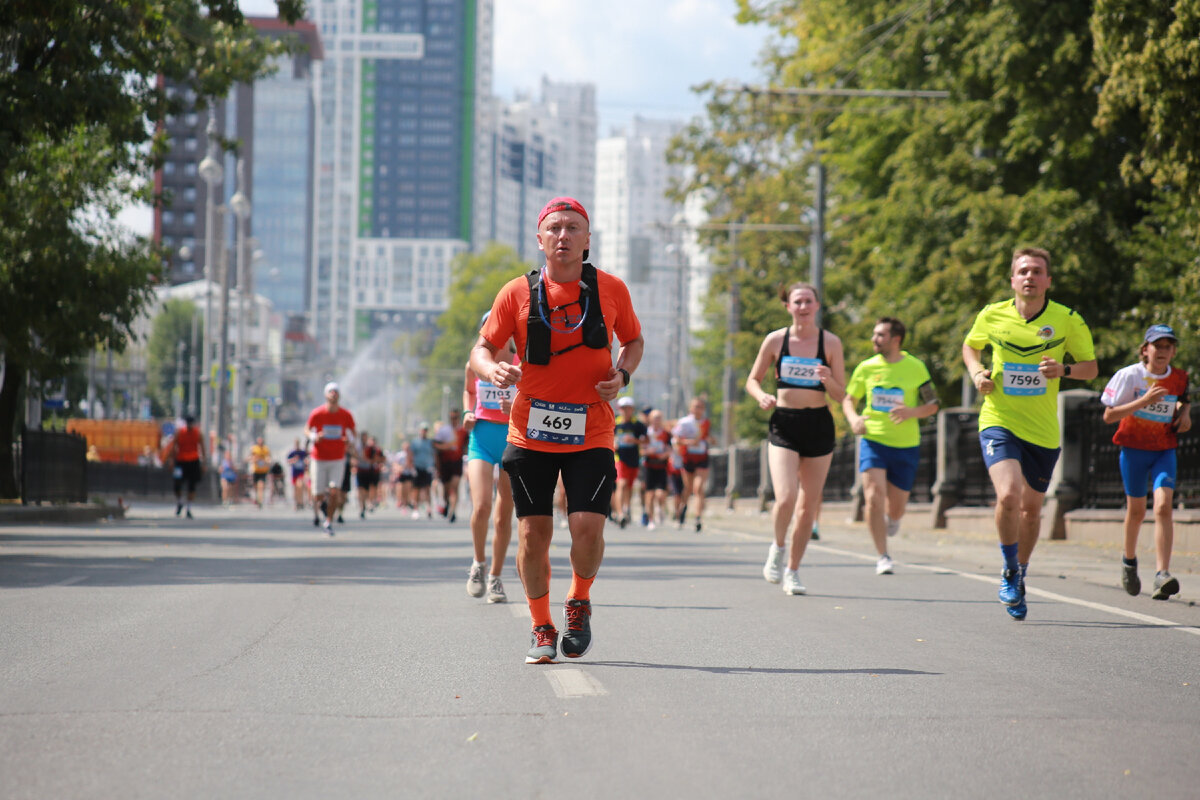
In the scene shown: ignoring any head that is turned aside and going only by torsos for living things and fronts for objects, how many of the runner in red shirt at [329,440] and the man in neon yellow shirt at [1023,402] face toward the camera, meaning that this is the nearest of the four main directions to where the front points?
2

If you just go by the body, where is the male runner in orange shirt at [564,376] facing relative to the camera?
toward the camera

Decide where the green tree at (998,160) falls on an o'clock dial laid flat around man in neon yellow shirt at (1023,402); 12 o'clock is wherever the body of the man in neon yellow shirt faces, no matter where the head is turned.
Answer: The green tree is roughly at 6 o'clock from the man in neon yellow shirt.

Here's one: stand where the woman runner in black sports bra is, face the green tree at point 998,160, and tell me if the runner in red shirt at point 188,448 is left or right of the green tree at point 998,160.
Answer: left

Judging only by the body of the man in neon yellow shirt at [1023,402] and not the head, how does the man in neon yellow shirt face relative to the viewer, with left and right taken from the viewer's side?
facing the viewer

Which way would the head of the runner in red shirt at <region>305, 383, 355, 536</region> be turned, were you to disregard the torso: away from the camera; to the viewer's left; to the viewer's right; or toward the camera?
toward the camera

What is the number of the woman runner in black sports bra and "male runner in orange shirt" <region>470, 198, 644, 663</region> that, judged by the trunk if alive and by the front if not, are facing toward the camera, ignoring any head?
2

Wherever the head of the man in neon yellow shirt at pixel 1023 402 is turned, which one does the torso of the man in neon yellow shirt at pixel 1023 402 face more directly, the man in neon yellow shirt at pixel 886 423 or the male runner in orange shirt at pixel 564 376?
the male runner in orange shirt

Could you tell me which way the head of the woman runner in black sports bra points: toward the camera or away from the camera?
toward the camera

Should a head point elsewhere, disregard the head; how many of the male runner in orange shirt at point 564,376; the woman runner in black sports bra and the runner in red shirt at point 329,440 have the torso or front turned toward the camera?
3

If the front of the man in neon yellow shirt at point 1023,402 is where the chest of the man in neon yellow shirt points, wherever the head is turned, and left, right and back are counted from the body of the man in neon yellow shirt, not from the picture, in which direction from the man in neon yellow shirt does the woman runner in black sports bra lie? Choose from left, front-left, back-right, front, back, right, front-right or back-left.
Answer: back-right

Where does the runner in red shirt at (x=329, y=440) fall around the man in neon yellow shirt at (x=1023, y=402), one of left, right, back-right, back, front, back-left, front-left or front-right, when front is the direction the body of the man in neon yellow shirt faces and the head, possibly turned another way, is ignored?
back-right
